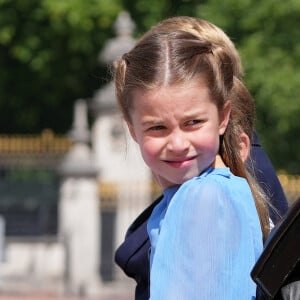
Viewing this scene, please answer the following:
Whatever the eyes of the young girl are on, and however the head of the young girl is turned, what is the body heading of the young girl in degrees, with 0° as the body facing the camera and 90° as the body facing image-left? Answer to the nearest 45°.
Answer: approximately 90°

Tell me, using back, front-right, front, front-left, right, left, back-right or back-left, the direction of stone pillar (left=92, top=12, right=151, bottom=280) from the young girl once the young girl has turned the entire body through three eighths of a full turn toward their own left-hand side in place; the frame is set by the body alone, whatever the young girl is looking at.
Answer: back-left

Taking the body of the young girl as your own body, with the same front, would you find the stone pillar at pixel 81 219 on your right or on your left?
on your right

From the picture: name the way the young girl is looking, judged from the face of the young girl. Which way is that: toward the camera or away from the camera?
toward the camera
